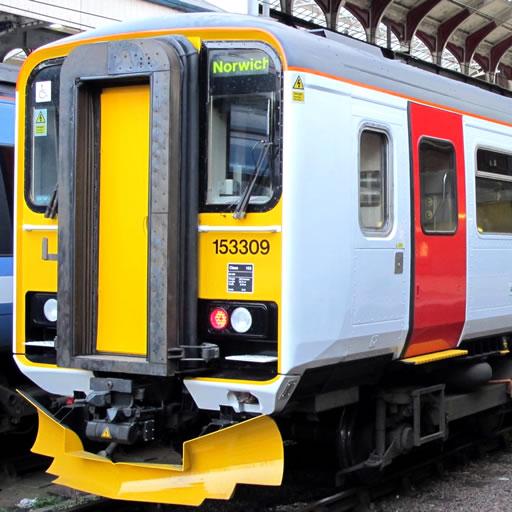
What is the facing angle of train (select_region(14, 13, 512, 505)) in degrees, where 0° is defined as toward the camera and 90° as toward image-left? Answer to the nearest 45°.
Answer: approximately 45°

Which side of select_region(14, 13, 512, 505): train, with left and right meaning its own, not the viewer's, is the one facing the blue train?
right
